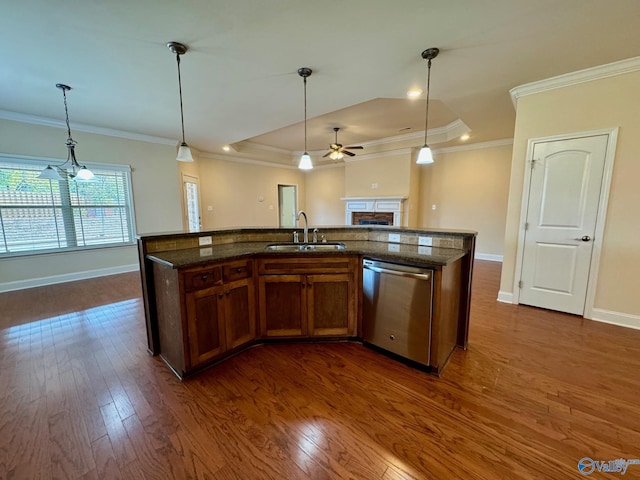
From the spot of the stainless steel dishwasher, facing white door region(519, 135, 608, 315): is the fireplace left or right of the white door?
left

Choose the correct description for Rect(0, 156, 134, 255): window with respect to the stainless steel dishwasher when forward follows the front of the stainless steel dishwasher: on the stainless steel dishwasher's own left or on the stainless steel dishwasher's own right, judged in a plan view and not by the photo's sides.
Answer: on the stainless steel dishwasher's own right

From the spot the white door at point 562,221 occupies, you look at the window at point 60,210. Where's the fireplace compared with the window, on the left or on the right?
right

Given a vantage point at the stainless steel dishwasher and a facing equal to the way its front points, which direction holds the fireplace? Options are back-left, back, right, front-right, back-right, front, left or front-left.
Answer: back-right

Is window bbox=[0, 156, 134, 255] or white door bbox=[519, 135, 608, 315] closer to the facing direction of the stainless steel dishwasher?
the window

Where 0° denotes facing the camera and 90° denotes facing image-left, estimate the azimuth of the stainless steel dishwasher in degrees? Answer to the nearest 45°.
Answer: approximately 45°

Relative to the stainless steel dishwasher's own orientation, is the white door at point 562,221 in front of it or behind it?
behind

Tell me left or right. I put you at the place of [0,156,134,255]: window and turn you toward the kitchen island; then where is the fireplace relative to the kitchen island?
left
